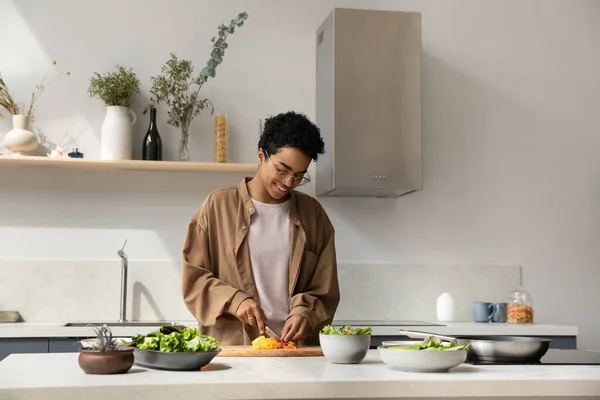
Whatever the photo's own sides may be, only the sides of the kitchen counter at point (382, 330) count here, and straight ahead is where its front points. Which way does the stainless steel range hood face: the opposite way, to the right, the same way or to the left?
the same way

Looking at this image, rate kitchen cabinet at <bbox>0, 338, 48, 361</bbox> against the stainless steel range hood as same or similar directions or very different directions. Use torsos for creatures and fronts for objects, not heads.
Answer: same or similar directions

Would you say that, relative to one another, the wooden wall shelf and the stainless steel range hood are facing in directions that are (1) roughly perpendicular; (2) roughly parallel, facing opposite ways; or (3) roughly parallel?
roughly parallel

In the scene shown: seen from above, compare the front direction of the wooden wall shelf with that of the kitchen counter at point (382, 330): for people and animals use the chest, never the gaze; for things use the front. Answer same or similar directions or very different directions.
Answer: same or similar directions

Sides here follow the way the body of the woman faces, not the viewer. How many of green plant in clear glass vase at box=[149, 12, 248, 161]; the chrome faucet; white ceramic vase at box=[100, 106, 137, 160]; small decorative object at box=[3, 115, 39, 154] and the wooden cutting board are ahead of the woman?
1

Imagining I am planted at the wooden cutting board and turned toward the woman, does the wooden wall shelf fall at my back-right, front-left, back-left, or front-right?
front-left

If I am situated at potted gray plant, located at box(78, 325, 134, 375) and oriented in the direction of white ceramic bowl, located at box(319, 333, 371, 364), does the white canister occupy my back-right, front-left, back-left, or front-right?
front-left

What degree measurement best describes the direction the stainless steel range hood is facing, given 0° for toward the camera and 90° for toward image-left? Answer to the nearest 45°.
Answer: approximately 0°

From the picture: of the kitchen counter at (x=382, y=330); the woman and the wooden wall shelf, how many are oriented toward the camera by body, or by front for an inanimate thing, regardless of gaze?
3

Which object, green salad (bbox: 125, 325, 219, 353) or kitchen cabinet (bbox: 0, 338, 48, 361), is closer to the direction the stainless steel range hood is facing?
the green salad

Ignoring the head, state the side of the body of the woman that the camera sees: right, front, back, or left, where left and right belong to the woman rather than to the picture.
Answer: front
